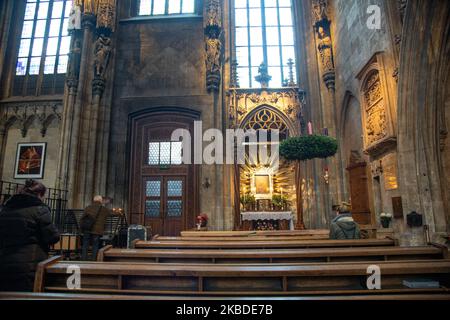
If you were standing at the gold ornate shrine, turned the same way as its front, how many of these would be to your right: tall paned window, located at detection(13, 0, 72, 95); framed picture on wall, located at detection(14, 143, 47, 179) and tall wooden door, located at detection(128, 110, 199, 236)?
3

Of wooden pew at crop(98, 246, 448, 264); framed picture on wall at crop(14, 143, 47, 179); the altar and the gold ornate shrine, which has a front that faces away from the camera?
the wooden pew

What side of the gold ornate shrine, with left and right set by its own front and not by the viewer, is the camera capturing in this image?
front

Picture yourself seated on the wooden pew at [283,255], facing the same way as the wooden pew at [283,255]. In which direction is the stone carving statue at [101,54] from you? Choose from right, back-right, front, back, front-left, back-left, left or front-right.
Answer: front-left

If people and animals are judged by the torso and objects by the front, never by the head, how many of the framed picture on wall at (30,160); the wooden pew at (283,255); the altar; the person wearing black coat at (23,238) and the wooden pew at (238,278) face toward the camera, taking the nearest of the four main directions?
2

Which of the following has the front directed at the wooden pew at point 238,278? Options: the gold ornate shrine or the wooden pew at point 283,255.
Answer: the gold ornate shrine

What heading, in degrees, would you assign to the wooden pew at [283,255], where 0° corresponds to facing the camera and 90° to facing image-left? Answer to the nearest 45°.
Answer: approximately 180°

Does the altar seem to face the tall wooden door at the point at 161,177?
no

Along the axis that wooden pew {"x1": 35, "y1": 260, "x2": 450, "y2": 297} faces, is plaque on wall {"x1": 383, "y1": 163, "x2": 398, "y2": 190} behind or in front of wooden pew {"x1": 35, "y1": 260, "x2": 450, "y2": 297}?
in front

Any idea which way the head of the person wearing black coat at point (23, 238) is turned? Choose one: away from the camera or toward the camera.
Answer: away from the camera

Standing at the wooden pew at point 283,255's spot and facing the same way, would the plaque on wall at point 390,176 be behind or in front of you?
in front

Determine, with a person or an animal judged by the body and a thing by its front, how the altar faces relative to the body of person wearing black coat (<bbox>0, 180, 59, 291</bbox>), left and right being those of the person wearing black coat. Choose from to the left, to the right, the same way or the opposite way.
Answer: the opposite way

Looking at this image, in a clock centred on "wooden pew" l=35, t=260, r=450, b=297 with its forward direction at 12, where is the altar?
The altar is roughly at 12 o'clock from the wooden pew.

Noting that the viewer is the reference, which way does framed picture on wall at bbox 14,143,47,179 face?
facing the viewer

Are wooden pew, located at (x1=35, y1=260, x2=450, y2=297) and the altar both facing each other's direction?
yes

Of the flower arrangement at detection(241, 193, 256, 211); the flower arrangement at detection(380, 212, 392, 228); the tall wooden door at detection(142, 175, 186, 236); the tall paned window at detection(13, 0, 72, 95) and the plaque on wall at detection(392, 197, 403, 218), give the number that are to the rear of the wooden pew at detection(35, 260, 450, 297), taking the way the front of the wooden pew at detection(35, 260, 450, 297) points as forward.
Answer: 0

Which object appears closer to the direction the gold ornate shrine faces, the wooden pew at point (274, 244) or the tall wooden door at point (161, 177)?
the wooden pew

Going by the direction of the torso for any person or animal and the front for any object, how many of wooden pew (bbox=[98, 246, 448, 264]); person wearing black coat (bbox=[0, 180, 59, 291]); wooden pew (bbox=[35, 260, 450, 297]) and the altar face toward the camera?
1

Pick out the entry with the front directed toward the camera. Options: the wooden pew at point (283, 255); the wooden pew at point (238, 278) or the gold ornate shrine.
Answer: the gold ornate shrine

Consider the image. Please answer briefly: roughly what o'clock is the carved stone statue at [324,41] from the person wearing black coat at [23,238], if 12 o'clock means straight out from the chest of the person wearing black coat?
The carved stone statue is roughly at 1 o'clock from the person wearing black coat.
